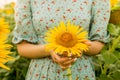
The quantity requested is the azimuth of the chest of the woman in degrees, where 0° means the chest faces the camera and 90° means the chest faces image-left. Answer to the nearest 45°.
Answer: approximately 0°
